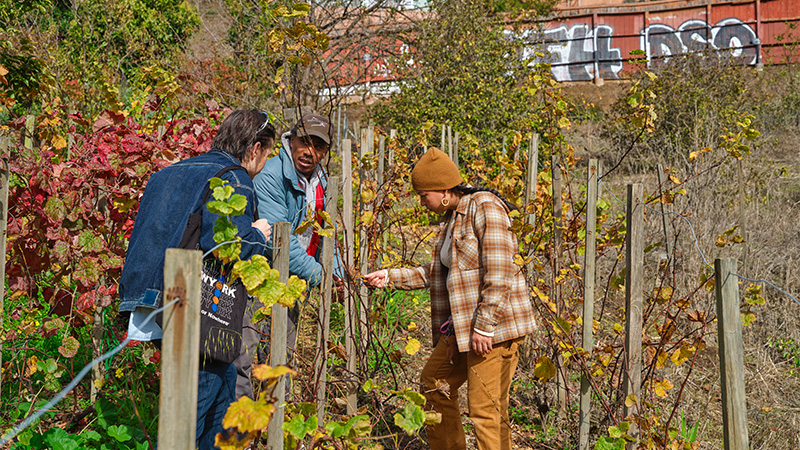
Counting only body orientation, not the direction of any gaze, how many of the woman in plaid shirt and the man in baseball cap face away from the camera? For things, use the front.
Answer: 0

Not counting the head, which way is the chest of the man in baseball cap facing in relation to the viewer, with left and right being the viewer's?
facing the viewer and to the right of the viewer

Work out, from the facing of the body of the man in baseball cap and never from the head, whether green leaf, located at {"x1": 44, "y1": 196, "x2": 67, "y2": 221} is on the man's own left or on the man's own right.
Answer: on the man's own right

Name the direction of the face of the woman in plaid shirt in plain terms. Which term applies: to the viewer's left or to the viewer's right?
to the viewer's left

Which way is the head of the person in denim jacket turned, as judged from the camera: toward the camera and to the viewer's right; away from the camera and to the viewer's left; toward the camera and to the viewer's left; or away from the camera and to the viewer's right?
away from the camera and to the viewer's right

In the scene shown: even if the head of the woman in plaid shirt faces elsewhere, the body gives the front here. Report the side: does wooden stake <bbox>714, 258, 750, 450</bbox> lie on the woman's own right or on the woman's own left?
on the woman's own left

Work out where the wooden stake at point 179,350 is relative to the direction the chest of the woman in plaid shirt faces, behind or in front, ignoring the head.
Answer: in front

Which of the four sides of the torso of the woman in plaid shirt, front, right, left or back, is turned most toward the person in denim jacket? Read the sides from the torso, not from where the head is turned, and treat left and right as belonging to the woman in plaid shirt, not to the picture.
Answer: front

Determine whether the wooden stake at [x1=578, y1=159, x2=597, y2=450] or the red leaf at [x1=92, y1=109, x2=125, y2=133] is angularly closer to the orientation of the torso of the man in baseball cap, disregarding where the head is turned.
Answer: the wooden stake

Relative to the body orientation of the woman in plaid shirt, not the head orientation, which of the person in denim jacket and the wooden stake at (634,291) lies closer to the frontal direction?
the person in denim jacket

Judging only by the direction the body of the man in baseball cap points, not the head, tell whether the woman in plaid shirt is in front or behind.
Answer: in front

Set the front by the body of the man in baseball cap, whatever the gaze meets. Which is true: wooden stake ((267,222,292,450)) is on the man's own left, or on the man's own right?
on the man's own right

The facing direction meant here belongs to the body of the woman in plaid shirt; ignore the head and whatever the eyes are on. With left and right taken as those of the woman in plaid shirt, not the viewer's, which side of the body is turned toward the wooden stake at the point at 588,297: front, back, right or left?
back

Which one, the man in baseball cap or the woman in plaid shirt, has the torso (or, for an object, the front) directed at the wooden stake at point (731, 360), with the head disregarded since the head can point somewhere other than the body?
the man in baseball cap
